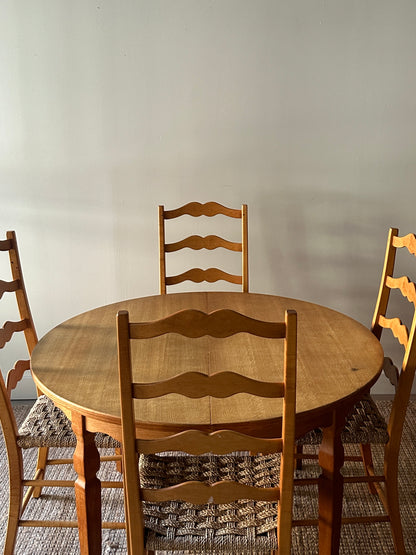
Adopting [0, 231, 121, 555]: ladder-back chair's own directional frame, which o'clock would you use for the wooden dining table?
The wooden dining table is roughly at 1 o'clock from the ladder-back chair.

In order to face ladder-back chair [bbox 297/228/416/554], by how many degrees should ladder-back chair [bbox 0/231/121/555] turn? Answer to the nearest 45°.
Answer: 0° — it already faces it

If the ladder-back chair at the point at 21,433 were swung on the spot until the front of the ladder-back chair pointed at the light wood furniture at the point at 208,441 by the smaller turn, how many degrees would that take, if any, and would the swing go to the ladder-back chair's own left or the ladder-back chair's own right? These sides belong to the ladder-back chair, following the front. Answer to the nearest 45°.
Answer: approximately 45° to the ladder-back chair's own right

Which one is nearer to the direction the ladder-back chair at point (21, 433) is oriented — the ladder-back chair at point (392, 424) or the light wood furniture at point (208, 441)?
the ladder-back chair

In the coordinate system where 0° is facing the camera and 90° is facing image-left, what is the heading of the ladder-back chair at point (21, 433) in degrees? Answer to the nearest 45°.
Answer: approximately 270°
